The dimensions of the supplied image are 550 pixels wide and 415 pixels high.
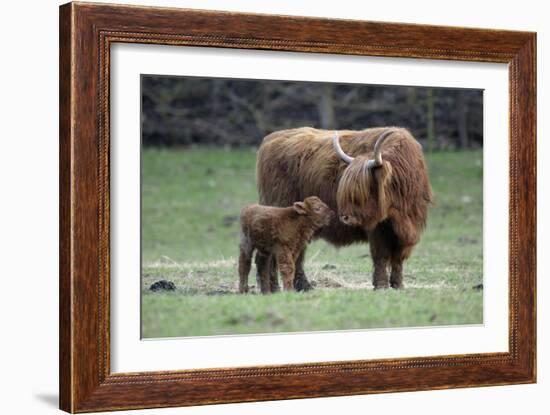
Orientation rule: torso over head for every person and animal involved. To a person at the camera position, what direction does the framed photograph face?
facing the viewer and to the right of the viewer
